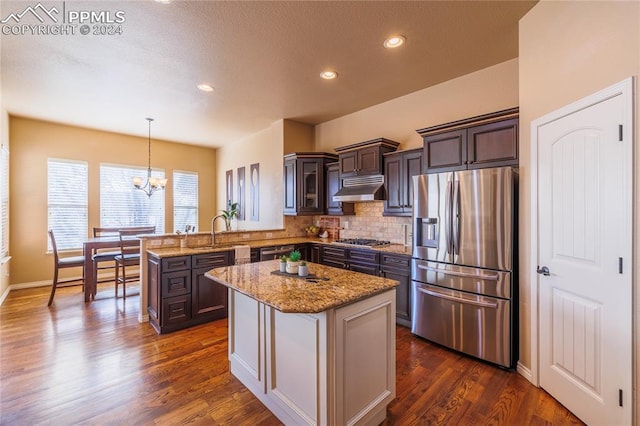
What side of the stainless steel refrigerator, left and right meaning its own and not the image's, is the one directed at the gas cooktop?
right

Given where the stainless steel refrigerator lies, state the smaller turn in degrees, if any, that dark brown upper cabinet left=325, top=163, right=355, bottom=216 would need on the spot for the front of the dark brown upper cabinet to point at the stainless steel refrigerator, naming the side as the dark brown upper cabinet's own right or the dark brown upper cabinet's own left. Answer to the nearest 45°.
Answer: approximately 90° to the dark brown upper cabinet's own left

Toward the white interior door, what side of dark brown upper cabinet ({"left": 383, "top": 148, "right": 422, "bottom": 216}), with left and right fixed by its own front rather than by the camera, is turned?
left

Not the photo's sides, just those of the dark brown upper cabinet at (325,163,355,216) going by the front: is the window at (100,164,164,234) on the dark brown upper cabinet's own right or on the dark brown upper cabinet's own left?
on the dark brown upper cabinet's own right

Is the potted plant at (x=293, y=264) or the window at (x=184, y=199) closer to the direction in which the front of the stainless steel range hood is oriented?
the potted plant

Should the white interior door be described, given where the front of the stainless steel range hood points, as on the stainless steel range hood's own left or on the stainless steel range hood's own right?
on the stainless steel range hood's own left

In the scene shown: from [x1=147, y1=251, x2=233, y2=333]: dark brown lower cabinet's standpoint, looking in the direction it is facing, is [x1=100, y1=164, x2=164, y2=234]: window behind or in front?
behind

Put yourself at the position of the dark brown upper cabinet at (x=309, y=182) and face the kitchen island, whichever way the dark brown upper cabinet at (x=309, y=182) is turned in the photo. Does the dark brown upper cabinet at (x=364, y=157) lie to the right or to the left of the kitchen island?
left

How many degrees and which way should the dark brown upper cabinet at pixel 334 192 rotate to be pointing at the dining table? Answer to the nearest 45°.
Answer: approximately 45° to its right

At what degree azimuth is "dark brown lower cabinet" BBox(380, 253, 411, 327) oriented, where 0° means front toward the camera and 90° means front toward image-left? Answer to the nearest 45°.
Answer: approximately 45°

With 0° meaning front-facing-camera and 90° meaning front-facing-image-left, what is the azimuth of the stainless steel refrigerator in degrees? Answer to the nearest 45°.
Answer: approximately 45°
